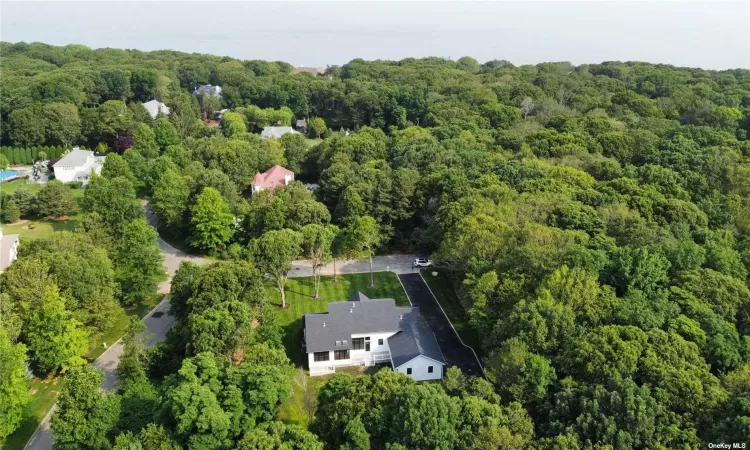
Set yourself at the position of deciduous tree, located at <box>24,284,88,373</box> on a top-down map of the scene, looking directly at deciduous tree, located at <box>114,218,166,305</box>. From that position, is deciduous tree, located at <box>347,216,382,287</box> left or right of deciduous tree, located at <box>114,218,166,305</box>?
right

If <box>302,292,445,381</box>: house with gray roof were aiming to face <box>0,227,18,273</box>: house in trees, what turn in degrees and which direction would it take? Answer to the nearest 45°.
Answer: approximately 90° to its left

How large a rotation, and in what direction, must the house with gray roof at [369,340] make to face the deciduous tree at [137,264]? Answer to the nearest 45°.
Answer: approximately 90° to its left

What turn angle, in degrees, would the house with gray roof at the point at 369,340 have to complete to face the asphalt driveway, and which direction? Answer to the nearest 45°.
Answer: approximately 45° to its right

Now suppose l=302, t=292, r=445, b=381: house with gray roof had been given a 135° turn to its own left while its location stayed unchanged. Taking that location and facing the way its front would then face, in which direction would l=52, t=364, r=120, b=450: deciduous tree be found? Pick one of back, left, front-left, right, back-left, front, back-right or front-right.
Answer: front

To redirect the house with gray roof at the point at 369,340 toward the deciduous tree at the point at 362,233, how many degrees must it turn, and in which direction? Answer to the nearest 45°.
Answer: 0° — it already faces it

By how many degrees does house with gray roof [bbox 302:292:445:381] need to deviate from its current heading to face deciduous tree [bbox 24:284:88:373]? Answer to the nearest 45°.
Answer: approximately 90° to its left

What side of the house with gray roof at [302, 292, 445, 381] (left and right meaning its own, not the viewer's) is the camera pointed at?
back
